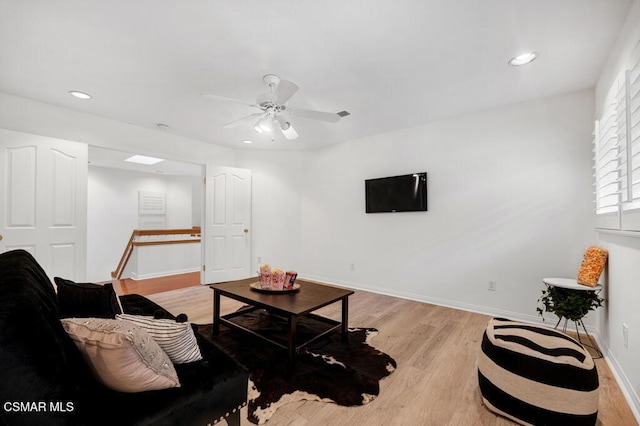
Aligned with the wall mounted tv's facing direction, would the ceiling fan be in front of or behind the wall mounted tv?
in front

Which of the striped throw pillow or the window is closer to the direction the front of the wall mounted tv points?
the striped throw pillow

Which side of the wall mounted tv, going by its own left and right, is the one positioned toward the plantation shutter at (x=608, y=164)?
left

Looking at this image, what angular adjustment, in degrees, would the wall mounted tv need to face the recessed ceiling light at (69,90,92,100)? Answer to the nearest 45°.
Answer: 0° — it already faces it

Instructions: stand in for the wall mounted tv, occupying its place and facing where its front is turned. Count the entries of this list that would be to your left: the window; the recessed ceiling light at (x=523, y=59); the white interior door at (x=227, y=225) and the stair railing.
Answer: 2

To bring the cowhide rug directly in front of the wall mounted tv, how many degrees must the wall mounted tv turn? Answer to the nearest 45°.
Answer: approximately 45° to its left

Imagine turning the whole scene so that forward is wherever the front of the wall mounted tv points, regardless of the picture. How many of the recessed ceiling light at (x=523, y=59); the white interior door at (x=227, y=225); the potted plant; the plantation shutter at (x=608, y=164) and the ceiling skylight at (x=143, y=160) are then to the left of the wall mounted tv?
3

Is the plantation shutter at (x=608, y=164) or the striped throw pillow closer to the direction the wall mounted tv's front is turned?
the striped throw pillow

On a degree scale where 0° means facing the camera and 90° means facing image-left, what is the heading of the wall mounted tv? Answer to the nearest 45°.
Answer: approximately 45°

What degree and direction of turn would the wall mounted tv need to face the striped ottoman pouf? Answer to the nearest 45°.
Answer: approximately 45° to its left

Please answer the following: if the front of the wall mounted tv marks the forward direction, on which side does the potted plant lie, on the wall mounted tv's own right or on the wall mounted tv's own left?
on the wall mounted tv's own left

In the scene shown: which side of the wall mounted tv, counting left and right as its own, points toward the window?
left
